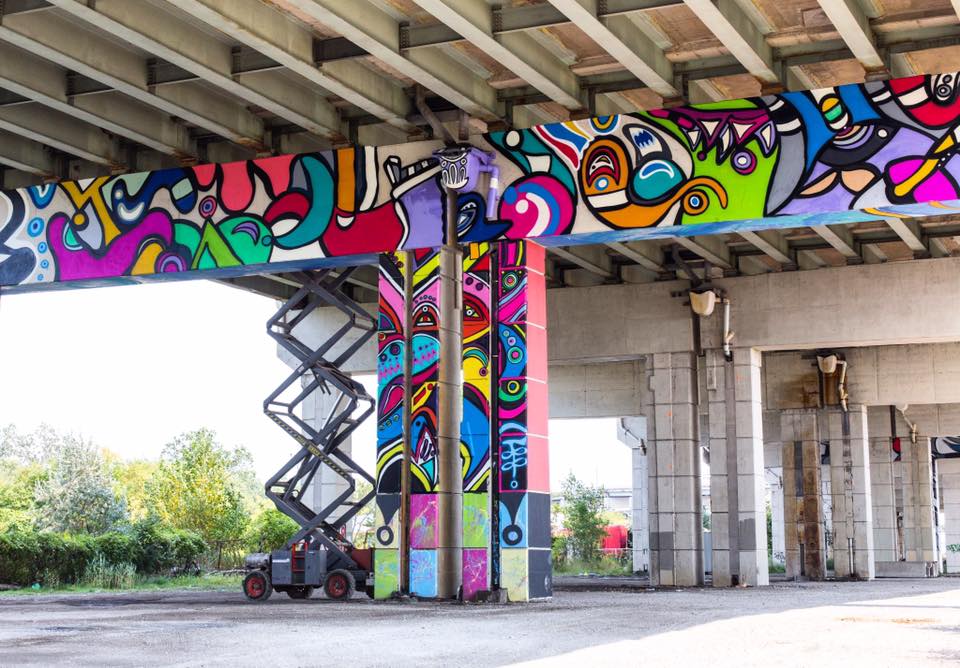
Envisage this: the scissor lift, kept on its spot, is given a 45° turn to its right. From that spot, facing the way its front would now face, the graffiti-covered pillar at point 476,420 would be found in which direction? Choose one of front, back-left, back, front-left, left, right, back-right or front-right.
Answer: back

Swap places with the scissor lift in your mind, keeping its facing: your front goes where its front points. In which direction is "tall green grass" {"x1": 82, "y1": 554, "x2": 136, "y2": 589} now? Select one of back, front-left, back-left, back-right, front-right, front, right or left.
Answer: front-right

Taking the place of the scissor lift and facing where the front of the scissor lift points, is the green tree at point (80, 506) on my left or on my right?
on my right

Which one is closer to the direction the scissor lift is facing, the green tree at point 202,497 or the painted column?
the green tree

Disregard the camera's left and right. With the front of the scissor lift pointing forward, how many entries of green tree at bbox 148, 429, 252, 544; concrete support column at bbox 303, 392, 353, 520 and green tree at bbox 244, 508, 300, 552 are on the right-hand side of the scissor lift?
3

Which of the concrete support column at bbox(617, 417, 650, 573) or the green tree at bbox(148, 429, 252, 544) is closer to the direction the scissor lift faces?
the green tree

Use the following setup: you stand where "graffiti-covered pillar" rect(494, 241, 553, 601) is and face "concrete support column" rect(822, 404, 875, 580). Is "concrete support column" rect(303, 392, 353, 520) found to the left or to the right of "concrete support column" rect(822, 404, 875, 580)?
left
